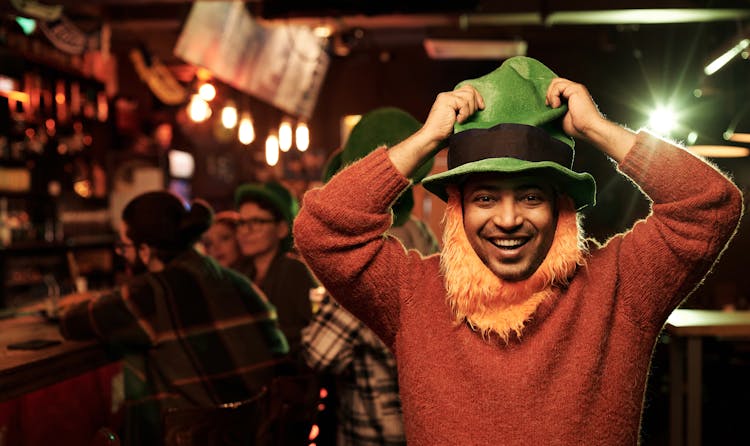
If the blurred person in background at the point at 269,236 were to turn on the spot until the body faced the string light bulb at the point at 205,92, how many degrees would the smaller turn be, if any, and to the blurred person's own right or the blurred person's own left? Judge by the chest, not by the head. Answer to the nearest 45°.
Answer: approximately 135° to the blurred person's own right

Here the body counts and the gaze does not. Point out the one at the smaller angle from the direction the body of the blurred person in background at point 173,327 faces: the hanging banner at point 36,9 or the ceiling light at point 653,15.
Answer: the hanging banner

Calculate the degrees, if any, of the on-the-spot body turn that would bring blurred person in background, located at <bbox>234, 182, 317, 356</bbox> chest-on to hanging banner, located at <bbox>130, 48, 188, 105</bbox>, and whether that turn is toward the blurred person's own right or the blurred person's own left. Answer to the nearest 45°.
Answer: approximately 135° to the blurred person's own right

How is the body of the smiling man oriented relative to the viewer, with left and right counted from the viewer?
facing the viewer

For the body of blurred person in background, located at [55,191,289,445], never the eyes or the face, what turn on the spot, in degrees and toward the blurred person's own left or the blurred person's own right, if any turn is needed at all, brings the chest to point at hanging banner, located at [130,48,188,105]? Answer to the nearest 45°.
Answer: approximately 45° to the blurred person's own right

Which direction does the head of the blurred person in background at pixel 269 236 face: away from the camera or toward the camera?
toward the camera

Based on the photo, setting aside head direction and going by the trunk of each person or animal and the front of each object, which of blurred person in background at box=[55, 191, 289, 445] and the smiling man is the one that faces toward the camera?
the smiling man

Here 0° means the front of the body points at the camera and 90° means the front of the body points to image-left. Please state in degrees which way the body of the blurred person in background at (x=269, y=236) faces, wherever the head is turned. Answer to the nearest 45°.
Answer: approximately 45°

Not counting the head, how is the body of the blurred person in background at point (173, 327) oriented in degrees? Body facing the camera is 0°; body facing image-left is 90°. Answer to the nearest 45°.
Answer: approximately 135°

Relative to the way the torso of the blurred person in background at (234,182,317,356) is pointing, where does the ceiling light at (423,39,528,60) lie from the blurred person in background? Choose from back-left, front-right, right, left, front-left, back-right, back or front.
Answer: back

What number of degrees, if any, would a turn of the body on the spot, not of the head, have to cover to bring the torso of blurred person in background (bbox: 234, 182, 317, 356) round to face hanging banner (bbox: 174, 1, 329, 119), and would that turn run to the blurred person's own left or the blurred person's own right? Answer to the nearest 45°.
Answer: approximately 135° to the blurred person's own right

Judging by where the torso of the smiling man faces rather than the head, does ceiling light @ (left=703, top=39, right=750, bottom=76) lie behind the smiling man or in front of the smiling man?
behind

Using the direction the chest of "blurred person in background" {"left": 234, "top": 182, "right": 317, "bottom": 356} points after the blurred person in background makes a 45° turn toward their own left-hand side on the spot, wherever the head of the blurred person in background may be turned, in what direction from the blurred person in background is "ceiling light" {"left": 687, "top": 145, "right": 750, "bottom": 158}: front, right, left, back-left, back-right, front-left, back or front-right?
left
